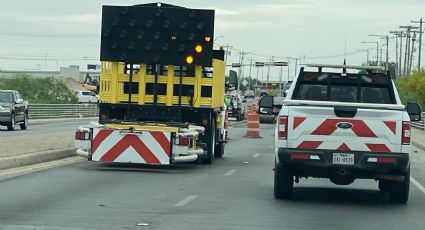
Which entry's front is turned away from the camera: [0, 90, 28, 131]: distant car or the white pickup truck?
the white pickup truck

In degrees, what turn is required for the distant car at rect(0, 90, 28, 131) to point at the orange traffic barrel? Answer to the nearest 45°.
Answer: approximately 135° to its left

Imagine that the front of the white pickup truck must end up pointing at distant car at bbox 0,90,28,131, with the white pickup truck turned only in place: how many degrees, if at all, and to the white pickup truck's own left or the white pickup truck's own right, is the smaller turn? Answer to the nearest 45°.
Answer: approximately 45° to the white pickup truck's own left

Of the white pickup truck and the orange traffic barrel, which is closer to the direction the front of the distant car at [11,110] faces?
the white pickup truck

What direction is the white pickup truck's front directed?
away from the camera

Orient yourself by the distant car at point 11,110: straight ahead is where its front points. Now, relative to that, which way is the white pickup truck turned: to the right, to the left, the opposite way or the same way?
the opposite way

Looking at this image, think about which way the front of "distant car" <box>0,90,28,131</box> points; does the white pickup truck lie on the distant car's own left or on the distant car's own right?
on the distant car's own left

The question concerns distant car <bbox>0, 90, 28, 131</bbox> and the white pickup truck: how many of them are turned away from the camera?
1

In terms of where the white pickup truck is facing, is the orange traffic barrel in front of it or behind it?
in front
